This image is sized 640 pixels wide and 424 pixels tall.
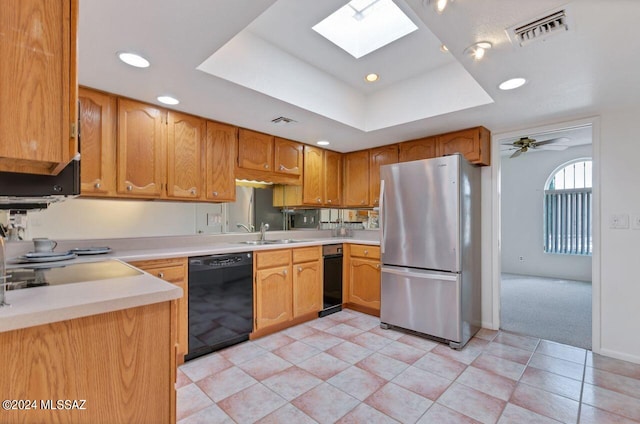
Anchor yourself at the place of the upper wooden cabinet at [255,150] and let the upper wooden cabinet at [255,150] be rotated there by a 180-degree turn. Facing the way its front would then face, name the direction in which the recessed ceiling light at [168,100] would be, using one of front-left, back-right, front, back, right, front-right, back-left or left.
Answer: left

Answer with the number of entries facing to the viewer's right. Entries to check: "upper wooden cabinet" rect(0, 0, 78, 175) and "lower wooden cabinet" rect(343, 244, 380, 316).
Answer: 1

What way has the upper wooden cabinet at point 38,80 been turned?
to the viewer's right

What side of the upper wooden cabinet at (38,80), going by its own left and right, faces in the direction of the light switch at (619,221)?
front

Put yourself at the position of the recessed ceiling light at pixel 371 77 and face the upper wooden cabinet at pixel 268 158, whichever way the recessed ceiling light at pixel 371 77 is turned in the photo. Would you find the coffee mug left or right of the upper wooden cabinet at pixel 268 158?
left

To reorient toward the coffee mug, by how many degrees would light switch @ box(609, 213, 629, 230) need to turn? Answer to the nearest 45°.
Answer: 0° — it already faces it

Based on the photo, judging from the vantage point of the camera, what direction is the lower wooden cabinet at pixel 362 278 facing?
facing the viewer and to the left of the viewer

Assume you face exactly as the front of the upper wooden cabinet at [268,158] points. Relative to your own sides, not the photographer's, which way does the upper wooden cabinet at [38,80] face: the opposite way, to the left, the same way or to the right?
to the left

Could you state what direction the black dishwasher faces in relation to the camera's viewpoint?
facing the viewer and to the right of the viewer

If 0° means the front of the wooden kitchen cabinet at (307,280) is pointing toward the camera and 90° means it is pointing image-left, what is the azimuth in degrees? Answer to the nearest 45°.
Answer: approximately 315°

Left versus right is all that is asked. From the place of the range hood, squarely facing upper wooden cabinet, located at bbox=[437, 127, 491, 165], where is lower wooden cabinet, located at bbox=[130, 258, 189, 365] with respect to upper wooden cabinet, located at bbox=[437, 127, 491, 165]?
left

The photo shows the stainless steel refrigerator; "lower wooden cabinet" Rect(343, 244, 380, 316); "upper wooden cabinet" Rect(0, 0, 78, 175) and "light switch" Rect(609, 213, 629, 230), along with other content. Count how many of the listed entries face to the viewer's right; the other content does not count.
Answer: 1

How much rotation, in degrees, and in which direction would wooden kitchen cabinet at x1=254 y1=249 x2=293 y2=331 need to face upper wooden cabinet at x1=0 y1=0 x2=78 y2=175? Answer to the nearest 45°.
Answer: approximately 45° to its right
